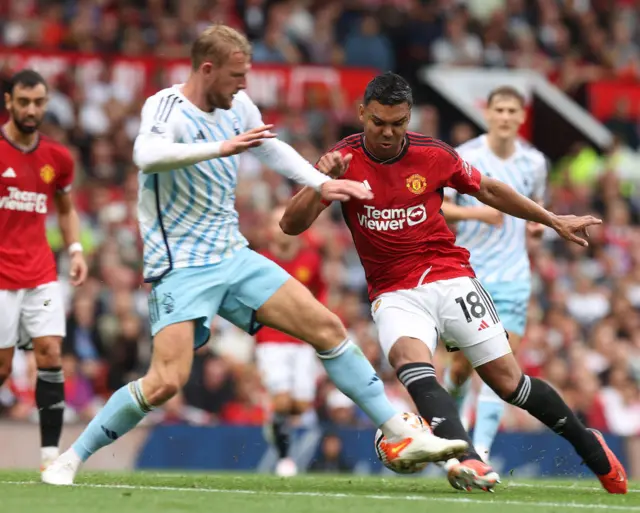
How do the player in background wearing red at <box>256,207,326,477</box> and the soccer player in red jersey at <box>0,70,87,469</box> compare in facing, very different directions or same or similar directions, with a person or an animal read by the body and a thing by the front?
same or similar directions

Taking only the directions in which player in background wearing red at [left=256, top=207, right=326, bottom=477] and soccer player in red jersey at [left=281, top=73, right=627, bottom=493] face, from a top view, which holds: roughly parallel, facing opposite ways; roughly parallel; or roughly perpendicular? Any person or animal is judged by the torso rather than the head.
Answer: roughly parallel

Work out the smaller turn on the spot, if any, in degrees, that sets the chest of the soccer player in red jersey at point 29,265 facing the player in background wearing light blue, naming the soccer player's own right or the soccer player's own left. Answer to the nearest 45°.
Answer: approximately 90° to the soccer player's own left

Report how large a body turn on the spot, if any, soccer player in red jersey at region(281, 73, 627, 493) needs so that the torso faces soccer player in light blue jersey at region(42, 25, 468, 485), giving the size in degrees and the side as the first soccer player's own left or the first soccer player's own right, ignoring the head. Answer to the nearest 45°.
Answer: approximately 90° to the first soccer player's own right

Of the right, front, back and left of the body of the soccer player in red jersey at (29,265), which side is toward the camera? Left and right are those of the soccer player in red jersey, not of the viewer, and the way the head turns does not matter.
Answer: front

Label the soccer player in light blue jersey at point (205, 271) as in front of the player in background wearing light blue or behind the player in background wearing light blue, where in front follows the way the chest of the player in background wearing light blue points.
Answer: in front

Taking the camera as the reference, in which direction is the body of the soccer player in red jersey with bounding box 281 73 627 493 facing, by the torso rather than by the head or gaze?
toward the camera

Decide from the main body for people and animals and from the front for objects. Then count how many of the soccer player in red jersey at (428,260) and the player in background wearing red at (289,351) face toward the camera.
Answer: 2

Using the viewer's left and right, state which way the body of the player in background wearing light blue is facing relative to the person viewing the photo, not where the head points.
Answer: facing the viewer

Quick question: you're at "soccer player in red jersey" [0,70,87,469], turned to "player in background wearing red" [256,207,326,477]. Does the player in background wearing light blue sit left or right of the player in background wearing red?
right

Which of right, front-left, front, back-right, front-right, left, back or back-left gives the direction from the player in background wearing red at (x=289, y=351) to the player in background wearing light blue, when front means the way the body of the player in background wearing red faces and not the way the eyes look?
front-left

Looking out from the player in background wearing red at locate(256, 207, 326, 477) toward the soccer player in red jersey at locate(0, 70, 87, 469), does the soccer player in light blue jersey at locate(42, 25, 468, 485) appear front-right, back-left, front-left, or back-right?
front-left

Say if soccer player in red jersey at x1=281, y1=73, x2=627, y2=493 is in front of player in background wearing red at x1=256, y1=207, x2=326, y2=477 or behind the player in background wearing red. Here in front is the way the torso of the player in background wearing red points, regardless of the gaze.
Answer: in front
